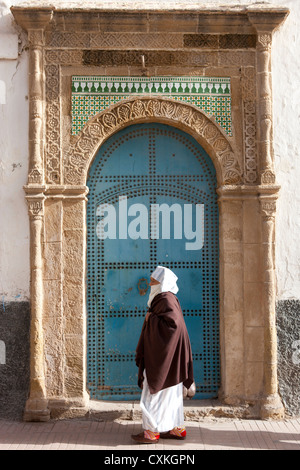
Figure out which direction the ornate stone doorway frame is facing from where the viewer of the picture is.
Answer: facing the viewer

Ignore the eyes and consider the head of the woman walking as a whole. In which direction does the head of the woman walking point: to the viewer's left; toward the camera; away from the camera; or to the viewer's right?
to the viewer's left

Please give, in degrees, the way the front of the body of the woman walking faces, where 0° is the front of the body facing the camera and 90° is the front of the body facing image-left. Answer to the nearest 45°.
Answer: approximately 90°

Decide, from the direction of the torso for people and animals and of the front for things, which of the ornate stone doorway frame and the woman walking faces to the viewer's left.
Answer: the woman walking

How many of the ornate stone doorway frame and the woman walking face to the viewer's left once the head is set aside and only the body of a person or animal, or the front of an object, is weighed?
1

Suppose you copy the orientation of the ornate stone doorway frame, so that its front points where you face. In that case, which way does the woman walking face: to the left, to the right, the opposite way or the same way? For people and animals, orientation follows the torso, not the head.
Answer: to the right
